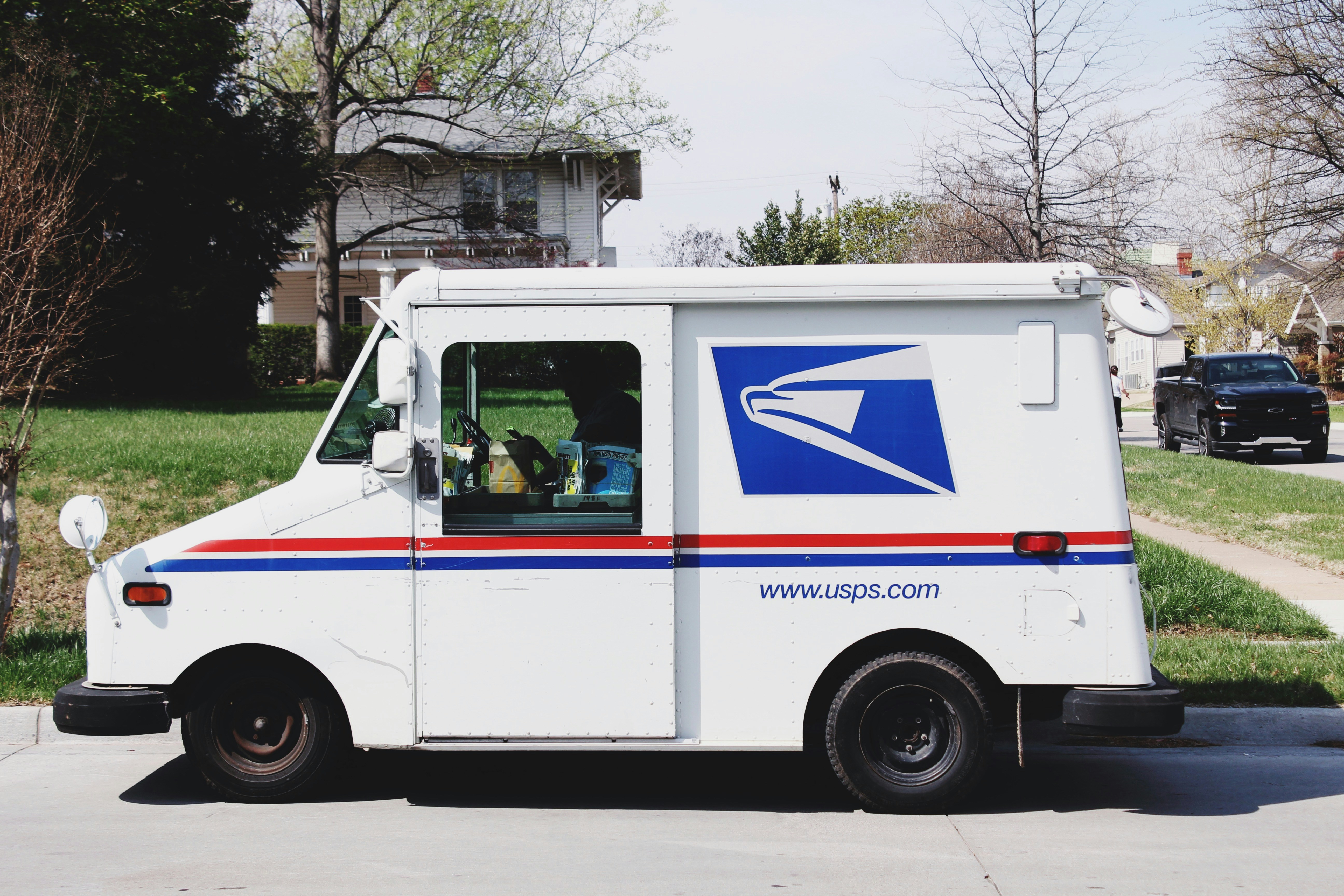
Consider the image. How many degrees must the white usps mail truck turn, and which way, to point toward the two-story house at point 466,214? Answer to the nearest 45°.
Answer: approximately 90° to its right

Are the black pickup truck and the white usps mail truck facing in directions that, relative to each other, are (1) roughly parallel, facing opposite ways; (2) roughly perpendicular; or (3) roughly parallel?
roughly perpendicular

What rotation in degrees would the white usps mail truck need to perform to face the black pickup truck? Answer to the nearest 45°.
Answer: approximately 135° to its right

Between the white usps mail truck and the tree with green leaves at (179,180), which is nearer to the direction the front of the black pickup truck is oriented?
the white usps mail truck

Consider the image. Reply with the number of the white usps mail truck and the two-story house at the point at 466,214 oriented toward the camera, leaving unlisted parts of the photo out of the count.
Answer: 1

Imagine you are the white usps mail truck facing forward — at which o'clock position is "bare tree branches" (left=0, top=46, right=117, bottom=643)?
The bare tree branches is roughly at 1 o'clock from the white usps mail truck.

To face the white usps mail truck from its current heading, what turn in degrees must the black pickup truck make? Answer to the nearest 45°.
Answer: approximately 45° to its right

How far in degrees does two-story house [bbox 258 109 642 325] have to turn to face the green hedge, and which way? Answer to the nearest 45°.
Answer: approximately 45° to its right

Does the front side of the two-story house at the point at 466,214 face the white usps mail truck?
yes

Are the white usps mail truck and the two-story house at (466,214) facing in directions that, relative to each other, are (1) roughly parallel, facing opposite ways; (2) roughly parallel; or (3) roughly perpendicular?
roughly perpendicular

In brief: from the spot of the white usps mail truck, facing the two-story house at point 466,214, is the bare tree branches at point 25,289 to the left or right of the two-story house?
left

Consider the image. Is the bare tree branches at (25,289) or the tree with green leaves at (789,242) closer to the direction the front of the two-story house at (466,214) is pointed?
the bare tree branches

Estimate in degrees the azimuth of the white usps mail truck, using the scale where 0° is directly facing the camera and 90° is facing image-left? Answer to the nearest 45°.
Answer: approximately 90°

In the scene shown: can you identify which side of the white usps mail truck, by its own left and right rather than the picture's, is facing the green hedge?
right

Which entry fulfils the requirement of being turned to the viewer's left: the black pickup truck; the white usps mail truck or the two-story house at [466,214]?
the white usps mail truck
